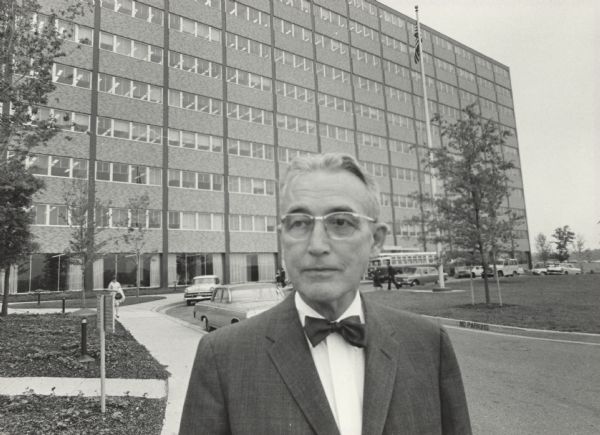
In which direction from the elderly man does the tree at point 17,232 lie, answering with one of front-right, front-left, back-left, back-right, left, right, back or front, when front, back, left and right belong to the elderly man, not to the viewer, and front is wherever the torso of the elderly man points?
back-right

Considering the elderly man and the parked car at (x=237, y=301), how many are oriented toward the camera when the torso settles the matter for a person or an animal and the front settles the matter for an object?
1

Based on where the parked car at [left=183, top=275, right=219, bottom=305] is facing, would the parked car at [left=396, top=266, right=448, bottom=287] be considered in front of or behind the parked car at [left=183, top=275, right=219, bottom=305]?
behind

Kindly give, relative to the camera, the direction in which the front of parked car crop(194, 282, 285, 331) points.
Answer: facing away from the viewer and to the left of the viewer

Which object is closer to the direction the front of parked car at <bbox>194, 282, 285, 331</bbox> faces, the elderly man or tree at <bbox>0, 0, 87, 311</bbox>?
the tree

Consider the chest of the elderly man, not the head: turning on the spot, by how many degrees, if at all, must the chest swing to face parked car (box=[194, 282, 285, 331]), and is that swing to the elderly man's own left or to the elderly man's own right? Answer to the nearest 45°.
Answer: approximately 180°

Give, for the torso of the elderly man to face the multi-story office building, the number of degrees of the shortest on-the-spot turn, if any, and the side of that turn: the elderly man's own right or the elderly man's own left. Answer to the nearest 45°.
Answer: approximately 180°

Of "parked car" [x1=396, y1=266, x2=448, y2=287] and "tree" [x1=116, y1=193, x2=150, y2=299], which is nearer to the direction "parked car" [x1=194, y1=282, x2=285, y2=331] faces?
the tree
